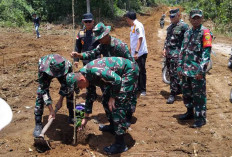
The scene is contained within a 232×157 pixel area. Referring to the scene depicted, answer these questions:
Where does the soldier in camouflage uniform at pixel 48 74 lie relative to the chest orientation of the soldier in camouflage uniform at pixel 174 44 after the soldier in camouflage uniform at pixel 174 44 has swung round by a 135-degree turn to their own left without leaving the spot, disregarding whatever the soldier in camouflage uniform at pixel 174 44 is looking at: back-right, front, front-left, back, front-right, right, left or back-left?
back-right

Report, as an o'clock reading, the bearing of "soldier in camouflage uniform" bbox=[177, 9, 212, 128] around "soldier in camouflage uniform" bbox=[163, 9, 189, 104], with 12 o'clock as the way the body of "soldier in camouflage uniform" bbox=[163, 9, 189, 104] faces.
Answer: "soldier in camouflage uniform" bbox=[177, 9, 212, 128] is roughly at 10 o'clock from "soldier in camouflage uniform" bbox=[163, 9, 189, 104].

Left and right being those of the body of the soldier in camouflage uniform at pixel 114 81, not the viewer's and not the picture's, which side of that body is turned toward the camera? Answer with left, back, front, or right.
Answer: left

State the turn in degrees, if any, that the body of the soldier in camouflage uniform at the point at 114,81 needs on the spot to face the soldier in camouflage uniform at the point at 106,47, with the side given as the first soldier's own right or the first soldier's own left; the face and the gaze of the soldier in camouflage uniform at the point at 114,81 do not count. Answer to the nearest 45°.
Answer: approximately 90° to the first soldier's own right

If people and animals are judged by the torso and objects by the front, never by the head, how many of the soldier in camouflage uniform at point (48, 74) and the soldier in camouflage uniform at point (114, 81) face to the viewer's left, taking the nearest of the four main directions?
1

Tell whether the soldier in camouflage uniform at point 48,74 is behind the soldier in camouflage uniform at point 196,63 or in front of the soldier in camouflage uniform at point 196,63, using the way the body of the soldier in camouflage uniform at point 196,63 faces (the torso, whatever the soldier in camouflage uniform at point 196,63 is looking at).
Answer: in front

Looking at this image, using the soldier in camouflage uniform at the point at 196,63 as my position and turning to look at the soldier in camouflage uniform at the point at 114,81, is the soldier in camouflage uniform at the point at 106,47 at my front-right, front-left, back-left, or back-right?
front-right

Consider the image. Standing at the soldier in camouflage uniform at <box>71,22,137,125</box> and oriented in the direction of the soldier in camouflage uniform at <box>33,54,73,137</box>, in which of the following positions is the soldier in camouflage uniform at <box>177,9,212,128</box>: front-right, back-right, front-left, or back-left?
back-left

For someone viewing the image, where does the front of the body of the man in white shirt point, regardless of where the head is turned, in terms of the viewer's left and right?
facing the viewer and to the left of the viewer
